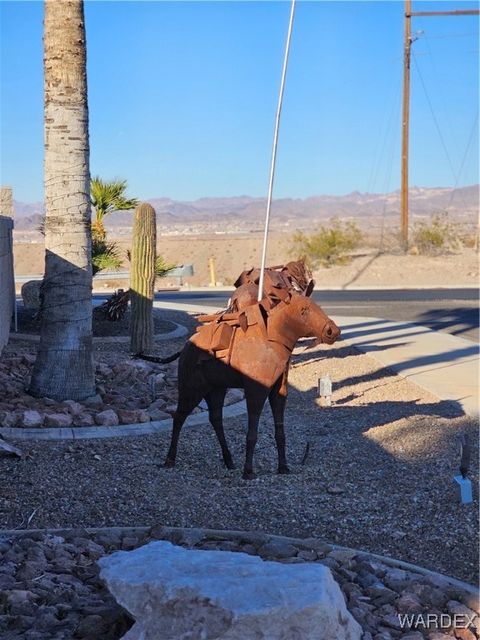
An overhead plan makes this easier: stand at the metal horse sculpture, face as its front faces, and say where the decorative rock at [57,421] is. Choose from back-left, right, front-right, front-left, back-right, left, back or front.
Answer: back

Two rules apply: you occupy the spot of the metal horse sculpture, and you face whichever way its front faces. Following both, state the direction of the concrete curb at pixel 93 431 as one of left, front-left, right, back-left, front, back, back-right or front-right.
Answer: back

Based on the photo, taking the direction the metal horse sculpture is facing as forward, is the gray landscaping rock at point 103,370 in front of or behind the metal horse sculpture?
behind

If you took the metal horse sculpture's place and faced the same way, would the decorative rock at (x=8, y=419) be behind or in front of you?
behind

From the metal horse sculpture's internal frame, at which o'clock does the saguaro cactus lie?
The saguaro cactus is roughly at 7 o'clock from the metal horse sculpture.

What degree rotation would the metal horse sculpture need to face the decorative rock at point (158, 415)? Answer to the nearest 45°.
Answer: approximately 180°

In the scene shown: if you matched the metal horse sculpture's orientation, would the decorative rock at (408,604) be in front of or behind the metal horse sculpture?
in front

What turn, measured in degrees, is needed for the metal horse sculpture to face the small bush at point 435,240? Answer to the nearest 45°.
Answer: approximately 135° to its left

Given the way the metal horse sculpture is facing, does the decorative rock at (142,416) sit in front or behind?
behind

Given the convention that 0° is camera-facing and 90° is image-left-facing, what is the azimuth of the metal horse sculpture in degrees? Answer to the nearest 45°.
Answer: approximately 315°

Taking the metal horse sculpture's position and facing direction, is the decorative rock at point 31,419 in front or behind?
behind

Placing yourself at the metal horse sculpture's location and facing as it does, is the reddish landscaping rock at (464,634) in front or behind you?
in front

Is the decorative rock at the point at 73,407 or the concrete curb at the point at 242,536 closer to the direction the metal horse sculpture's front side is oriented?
the concrete curb

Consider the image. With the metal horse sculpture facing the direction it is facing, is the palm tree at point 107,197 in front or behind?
behind

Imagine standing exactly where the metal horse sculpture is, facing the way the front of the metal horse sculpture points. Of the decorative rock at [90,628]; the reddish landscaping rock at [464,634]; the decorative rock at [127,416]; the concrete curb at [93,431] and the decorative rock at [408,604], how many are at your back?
2
